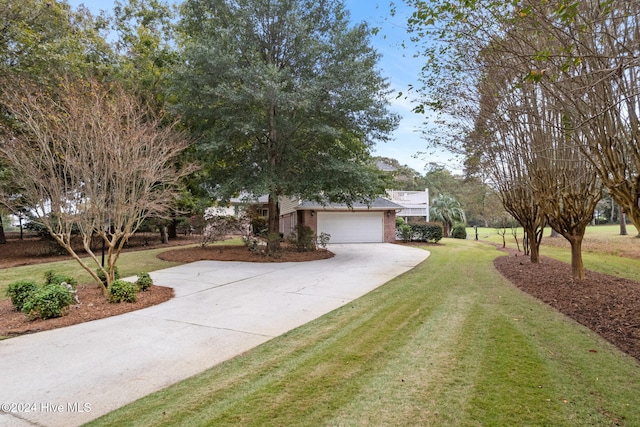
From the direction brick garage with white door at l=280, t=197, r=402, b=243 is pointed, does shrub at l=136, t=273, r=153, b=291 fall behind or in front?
in front

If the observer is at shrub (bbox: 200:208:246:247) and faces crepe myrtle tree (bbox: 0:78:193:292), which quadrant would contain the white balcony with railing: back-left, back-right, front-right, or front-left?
back-left

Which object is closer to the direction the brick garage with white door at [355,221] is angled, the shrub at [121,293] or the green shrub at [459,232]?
the shrub

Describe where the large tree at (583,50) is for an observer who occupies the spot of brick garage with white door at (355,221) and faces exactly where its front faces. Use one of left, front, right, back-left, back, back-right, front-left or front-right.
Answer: front

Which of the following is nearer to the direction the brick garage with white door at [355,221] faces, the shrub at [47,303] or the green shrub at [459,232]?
the shrub

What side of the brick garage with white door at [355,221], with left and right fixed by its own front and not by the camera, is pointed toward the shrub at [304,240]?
front

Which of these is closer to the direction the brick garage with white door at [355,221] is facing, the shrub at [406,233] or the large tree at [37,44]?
the large tree

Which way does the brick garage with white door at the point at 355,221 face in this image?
toward the camera

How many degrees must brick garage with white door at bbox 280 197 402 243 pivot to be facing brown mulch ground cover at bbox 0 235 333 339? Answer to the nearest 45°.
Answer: approximately 45° to its right

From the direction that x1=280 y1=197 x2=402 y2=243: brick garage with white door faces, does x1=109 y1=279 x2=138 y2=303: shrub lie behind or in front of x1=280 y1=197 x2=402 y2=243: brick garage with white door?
in front

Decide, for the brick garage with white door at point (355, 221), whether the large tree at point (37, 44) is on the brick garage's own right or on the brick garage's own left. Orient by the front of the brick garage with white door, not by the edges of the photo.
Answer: on the brick garage's own right

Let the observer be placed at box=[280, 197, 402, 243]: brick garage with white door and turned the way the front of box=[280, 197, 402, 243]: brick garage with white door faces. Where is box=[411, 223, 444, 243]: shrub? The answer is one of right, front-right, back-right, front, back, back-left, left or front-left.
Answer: left

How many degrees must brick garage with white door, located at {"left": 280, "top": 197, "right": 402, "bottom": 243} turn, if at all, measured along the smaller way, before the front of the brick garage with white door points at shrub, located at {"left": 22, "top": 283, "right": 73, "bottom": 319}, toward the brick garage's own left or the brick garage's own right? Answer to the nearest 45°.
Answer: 0° — it already faces it
